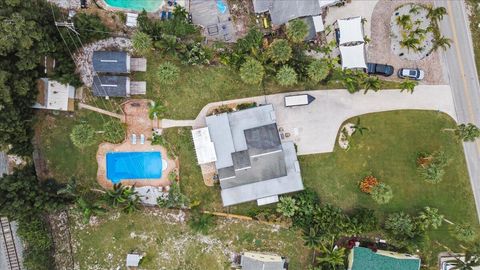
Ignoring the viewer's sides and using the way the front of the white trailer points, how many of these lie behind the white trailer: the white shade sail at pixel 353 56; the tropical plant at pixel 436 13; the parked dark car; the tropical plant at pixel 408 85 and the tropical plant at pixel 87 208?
1

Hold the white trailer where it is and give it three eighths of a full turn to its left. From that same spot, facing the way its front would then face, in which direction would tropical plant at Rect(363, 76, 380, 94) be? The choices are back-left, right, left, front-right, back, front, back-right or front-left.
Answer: back-right

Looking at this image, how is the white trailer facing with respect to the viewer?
to the viewer's right
